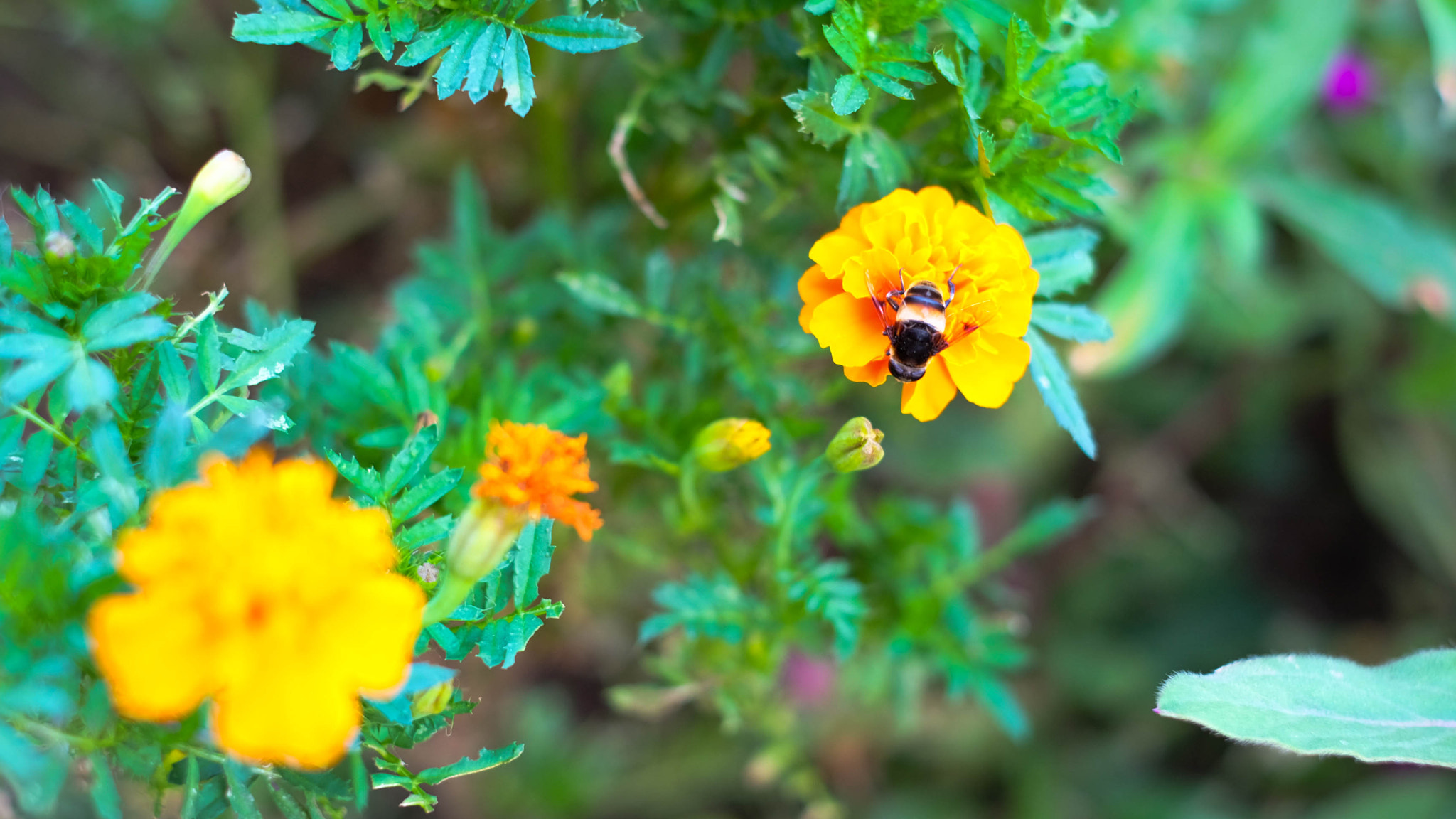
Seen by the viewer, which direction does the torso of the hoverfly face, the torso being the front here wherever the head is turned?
toward the camera
